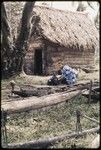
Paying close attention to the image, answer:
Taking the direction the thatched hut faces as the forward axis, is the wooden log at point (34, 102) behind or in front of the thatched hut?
in front

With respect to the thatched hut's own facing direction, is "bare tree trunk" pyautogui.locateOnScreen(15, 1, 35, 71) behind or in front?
in front

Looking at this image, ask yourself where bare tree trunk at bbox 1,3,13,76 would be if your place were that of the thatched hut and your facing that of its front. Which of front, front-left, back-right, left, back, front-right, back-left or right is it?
front

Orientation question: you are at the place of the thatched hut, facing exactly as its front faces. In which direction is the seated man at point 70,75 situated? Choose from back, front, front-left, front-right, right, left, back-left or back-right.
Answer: front-left

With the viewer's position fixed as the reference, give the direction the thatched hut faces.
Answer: facing the viewer and to the left of the viewer
